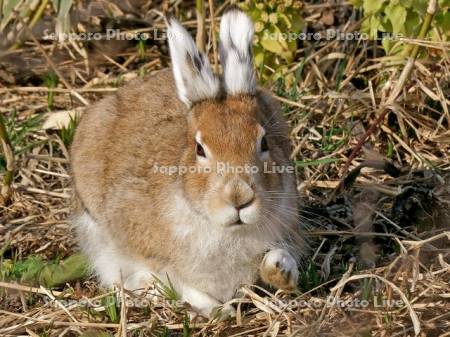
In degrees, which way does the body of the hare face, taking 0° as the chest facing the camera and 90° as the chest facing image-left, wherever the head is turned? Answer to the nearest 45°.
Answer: approximately 315°

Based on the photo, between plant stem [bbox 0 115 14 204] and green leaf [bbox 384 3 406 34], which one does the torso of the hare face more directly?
the green leaf

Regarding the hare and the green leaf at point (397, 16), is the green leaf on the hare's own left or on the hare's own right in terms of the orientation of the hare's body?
on the hare's own left

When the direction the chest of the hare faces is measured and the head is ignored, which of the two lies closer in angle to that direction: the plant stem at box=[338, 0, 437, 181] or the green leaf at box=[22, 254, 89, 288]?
the plant stem

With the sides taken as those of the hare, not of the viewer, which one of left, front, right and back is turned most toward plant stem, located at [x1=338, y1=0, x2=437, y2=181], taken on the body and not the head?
left

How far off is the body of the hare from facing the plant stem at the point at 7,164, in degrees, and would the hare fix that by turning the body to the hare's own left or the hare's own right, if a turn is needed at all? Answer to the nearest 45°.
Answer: approximately 180°
